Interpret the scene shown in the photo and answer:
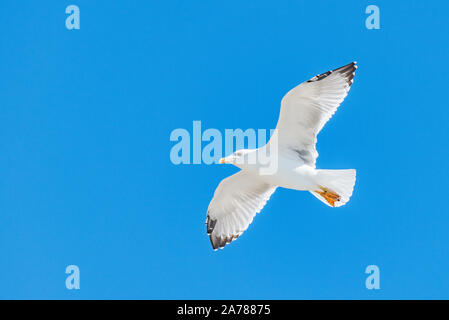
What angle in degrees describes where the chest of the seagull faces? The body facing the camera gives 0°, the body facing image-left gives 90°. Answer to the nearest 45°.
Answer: approximately 90°
